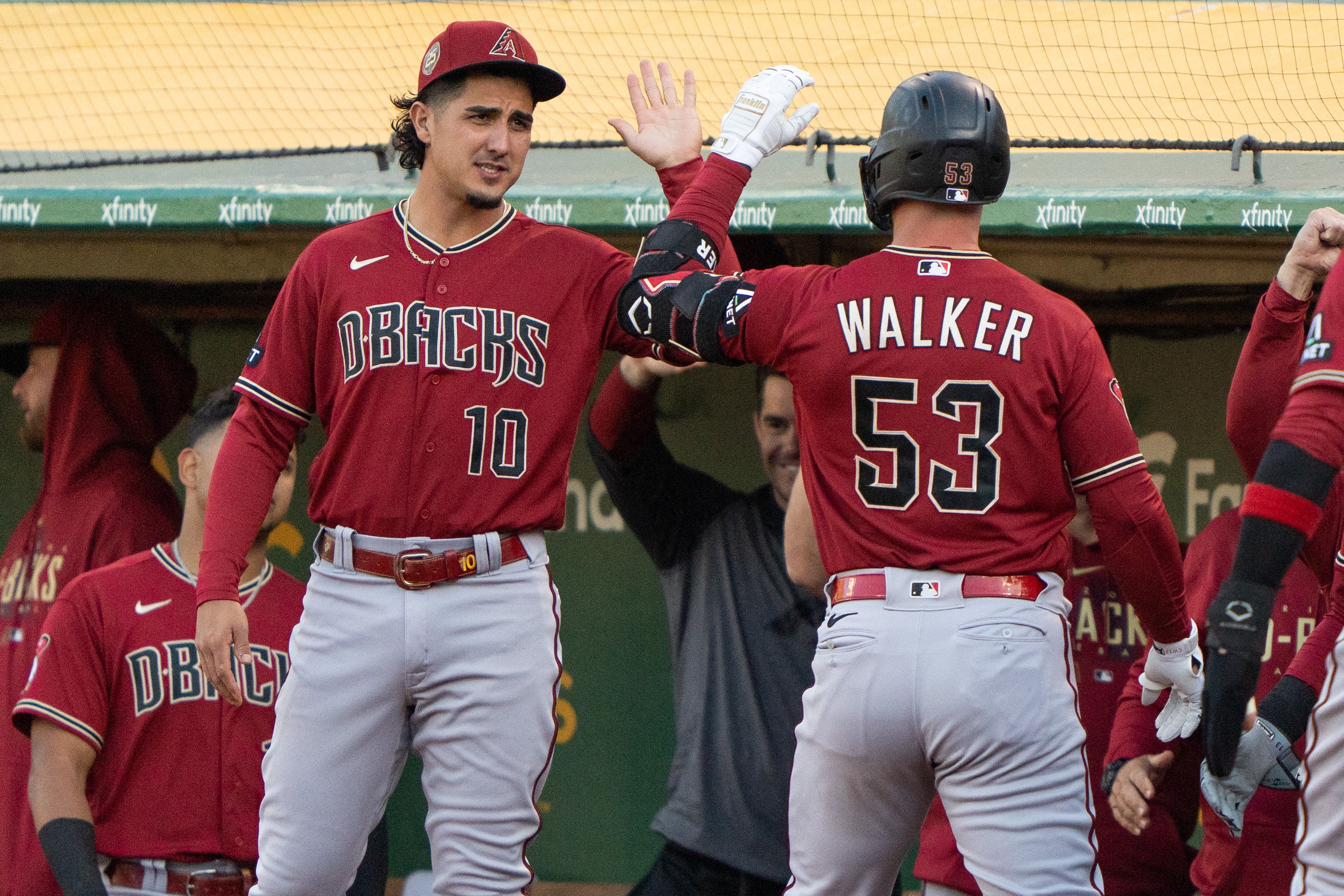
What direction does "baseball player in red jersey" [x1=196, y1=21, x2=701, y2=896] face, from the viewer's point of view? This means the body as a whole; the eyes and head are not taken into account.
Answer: toward the camera

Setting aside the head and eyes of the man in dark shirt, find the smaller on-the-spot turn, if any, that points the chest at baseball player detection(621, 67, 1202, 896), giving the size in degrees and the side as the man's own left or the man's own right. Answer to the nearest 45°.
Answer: approximately 45° to the man's own right

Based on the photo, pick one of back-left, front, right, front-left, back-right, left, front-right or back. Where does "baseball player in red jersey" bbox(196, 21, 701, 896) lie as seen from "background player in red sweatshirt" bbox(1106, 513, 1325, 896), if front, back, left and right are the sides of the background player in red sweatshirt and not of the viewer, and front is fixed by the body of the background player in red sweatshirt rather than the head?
front-right

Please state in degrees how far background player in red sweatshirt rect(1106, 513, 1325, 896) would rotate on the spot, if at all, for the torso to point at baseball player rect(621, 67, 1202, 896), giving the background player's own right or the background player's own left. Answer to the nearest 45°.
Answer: approximately 45° to the background player's own right

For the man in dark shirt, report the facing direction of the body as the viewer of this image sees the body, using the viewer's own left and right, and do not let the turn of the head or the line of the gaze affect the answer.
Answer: facing the viewer and to the right of the viewer

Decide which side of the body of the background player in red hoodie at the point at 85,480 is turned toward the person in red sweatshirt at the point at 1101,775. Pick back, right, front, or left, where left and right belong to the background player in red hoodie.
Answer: back

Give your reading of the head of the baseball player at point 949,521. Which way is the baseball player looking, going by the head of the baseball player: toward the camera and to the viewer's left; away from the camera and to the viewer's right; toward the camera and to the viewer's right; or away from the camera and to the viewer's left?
away from the camera and to the viewer's left

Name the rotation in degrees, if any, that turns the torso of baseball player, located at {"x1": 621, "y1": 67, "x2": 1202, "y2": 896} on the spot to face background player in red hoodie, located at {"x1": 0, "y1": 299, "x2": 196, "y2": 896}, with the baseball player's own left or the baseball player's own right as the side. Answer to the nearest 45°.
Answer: approximately 45° to the baseball player's own left

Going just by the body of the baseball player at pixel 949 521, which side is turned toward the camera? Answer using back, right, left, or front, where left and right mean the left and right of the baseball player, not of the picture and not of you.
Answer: back

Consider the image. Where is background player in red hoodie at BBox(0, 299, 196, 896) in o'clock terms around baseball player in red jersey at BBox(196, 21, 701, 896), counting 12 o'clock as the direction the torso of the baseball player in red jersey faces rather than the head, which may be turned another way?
The background player in red hoodie is roughly at 5 o'clock from the baseball player in red jersey.

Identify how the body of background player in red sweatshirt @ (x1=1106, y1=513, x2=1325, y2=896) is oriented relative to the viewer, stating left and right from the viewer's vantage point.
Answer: facing the viewer
